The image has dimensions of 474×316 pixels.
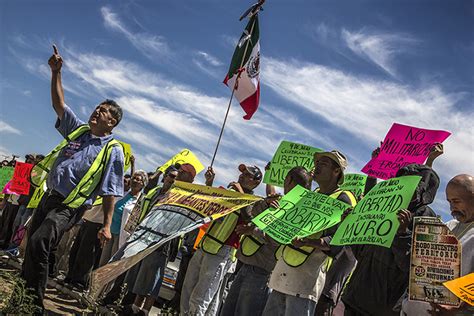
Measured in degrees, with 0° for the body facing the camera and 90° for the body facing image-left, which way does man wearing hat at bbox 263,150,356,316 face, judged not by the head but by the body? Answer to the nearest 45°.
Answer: approximately 45°

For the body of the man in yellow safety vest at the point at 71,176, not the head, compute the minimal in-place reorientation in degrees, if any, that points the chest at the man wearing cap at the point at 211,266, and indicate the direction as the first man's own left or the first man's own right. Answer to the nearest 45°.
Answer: approximately 135° to the first man's own left

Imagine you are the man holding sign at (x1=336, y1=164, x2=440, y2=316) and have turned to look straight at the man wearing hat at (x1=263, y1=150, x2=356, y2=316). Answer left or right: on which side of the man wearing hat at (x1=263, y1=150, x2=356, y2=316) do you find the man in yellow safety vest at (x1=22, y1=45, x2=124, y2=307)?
left

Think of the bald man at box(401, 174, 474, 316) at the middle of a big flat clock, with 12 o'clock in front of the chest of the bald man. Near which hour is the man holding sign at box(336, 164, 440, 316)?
The man holding sign is roughly at 2 o'clock from the bald man.

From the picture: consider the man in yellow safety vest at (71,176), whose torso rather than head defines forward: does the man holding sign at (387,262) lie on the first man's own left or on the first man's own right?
on the first man's own left

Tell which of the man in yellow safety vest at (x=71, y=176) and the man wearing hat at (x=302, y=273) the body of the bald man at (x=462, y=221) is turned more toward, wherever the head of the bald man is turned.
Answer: the man in yellow safety vest

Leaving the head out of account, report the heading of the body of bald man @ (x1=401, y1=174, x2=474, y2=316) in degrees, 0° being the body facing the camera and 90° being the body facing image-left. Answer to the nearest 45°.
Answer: approximately 45°

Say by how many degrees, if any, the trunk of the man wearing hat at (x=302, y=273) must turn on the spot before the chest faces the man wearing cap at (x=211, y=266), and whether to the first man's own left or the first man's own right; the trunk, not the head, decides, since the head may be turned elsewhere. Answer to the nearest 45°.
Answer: approximately 90° to the first man's own right

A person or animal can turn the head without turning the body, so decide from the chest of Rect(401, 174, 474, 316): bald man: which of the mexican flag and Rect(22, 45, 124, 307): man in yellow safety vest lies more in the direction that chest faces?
the man in yellow safety vest

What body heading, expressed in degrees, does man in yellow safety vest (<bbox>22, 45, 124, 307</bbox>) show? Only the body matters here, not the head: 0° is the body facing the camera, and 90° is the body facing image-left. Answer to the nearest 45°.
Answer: approximately 45°

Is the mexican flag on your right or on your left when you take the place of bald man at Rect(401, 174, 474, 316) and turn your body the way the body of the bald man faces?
on your right
